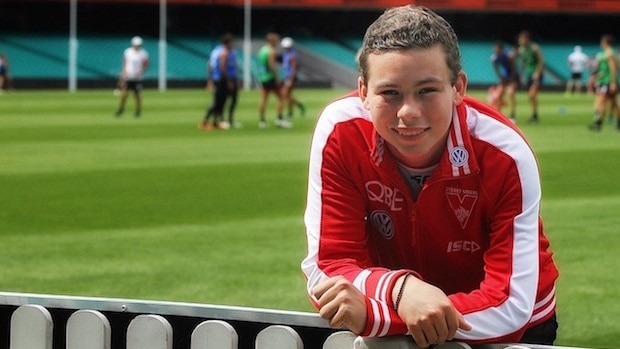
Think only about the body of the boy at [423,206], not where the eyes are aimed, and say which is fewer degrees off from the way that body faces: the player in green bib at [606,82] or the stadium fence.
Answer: the stadium fence

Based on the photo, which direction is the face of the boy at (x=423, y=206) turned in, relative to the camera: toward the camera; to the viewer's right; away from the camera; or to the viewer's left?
toward the camera

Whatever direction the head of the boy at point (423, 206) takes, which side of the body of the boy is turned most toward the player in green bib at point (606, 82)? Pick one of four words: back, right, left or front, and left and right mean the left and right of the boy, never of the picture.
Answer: back

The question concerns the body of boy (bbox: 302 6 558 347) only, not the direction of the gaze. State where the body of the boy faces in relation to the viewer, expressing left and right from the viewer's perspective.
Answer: facing the viewer
